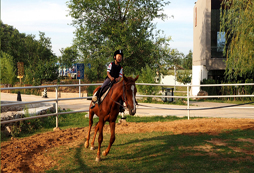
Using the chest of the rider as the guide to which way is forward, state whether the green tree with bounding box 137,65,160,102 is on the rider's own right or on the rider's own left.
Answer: on the rider's own left

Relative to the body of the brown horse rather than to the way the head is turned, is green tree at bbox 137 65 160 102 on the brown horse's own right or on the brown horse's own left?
on the brown horse's own left

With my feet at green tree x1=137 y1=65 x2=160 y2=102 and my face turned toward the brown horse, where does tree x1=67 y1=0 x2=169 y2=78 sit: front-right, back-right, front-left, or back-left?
back-right

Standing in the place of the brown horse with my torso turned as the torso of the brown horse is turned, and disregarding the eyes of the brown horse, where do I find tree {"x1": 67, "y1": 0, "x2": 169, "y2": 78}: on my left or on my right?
on my left

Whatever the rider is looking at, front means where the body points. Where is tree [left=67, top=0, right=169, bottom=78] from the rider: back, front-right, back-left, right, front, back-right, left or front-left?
back-left

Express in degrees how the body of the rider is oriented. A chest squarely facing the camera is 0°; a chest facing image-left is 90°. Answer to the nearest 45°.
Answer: approximately 315°

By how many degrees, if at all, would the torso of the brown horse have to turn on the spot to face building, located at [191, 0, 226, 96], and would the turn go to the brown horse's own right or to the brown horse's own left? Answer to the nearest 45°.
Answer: approximately 90° to the brown horse's own left
